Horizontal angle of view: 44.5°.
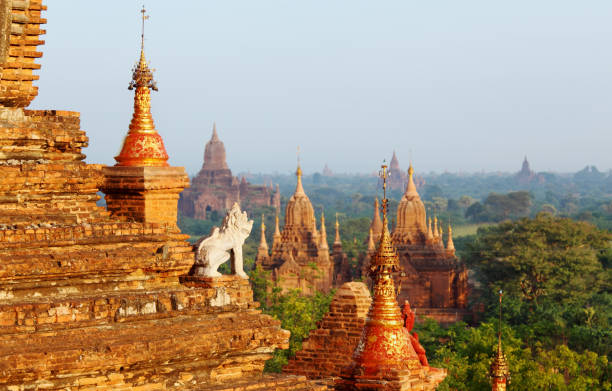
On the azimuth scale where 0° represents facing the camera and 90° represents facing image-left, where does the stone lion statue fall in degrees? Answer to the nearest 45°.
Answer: approximately 270°
